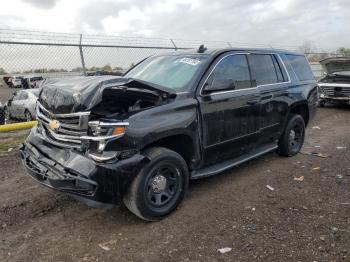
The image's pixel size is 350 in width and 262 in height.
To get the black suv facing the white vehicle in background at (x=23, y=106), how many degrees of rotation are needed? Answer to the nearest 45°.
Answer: approximately 90° to its right

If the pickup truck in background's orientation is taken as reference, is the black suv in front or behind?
in front

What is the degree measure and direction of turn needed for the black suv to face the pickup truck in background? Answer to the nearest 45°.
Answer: approximately 180°

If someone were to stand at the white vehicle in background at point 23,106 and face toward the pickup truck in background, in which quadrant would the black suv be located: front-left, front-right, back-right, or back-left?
front-right

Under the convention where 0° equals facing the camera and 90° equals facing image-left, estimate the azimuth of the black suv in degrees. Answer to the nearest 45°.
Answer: approximately 45°

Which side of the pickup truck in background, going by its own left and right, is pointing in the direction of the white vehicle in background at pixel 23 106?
right

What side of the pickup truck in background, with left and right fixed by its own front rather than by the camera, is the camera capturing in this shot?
front

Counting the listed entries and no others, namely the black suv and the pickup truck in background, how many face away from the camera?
0
